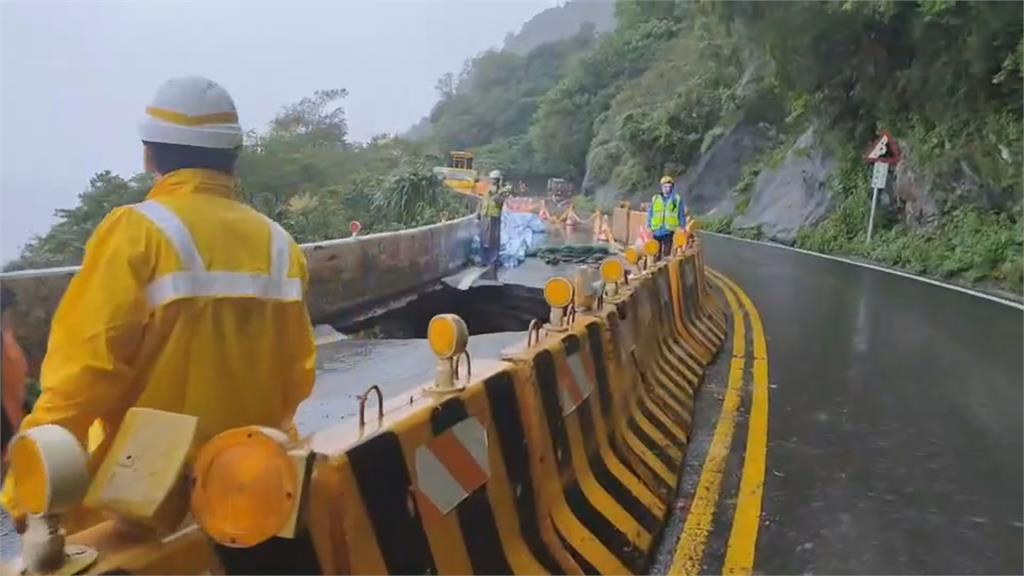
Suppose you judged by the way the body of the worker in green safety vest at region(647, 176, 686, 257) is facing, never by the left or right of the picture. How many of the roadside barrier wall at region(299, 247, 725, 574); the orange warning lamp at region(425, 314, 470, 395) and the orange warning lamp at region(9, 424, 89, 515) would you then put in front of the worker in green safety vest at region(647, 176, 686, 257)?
3

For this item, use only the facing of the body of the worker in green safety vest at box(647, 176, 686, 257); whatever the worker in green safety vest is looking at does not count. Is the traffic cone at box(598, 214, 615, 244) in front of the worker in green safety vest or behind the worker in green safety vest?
behind

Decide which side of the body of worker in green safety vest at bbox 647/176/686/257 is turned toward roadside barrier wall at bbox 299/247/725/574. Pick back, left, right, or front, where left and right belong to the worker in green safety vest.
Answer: front

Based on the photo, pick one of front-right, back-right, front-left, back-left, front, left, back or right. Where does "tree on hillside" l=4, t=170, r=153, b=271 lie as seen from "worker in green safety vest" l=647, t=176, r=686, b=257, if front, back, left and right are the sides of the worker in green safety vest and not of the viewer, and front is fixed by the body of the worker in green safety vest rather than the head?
right

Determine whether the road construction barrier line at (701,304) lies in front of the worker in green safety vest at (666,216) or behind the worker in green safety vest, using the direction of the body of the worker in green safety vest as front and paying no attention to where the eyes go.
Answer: in front

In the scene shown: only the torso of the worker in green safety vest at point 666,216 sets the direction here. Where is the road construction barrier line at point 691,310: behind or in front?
in front

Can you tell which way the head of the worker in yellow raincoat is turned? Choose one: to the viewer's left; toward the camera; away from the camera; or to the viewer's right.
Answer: away from the camera

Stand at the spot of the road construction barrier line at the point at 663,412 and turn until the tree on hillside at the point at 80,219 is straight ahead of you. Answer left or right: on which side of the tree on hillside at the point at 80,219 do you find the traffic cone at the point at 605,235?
right

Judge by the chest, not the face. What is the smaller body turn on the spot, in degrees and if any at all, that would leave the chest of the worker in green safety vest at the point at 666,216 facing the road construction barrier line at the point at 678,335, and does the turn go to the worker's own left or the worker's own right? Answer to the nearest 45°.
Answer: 0° — they already face it

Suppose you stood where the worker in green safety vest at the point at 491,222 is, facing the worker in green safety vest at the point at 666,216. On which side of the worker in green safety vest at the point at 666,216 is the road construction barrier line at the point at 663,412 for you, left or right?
right

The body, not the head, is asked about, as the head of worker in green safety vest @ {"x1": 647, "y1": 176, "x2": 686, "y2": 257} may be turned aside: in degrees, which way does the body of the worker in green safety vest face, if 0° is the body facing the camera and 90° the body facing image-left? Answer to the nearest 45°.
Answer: approximately 0°

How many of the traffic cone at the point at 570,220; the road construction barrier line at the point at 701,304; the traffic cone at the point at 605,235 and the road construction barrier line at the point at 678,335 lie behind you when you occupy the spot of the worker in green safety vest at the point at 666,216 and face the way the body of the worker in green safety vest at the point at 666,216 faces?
2

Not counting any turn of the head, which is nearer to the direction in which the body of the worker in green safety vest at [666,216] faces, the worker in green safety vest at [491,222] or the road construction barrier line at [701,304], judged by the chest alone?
the road construction barrier line

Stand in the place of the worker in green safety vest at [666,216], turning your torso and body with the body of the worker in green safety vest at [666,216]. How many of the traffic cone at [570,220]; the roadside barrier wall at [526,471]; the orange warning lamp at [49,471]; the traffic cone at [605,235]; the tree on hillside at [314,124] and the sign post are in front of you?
2

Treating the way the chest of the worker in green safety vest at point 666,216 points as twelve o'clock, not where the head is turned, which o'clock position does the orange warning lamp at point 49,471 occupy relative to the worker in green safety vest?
The orange warning lamp is roughly at 12 o'clock from the worker in green safety vest.

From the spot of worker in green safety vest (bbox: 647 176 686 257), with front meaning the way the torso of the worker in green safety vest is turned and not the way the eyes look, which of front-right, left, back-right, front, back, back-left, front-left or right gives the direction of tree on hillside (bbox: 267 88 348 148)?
back-right
